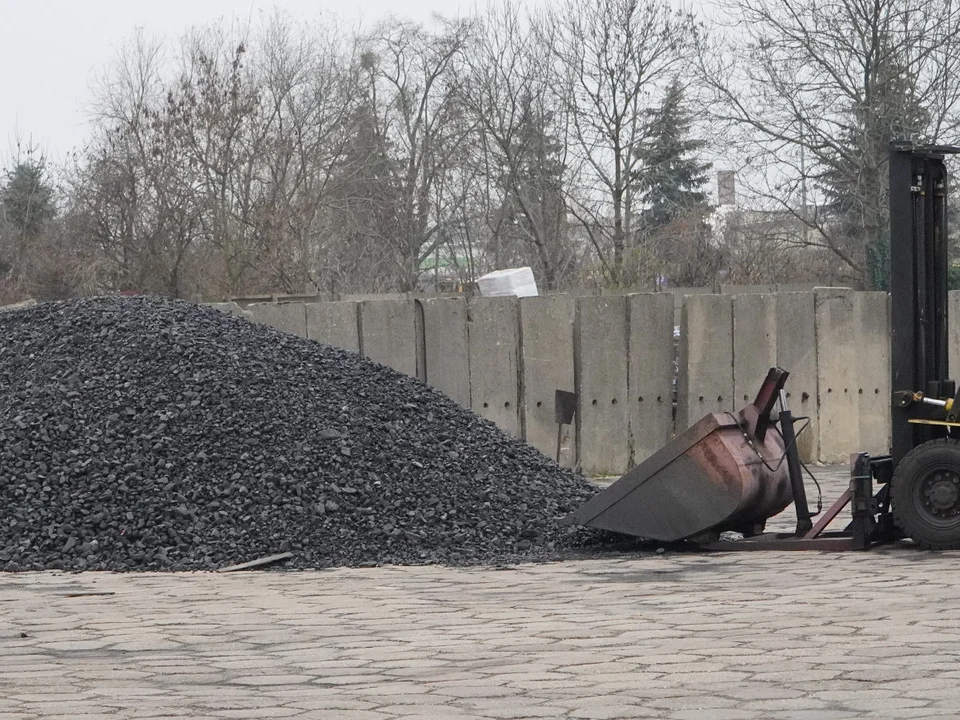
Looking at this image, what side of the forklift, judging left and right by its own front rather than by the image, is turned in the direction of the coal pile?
front

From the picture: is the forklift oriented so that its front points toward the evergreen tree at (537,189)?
no

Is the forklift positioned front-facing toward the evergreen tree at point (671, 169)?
no

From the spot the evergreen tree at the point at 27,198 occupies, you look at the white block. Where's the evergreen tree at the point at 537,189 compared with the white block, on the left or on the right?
left

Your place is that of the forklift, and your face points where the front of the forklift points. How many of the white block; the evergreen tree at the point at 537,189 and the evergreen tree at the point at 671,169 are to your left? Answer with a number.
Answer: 0

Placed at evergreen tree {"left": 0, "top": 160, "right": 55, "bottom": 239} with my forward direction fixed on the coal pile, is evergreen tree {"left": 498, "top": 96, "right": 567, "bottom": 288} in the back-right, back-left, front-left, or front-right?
front-left

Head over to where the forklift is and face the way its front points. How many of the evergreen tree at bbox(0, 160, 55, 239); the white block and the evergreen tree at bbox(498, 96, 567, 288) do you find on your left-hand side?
0

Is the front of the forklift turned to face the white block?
no

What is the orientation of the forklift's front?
to the viewer's left

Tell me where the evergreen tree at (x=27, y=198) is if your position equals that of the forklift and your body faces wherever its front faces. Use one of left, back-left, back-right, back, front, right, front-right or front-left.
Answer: front-right

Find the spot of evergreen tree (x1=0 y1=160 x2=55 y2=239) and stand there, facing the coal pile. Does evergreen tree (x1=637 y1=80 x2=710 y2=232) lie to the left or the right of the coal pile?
left

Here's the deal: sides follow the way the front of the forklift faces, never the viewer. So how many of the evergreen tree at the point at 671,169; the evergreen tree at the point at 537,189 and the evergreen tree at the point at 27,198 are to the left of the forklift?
0

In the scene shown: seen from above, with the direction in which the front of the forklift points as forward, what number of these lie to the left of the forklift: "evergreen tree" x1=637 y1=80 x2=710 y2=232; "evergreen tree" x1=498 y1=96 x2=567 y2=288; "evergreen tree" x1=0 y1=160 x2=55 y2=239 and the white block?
0
